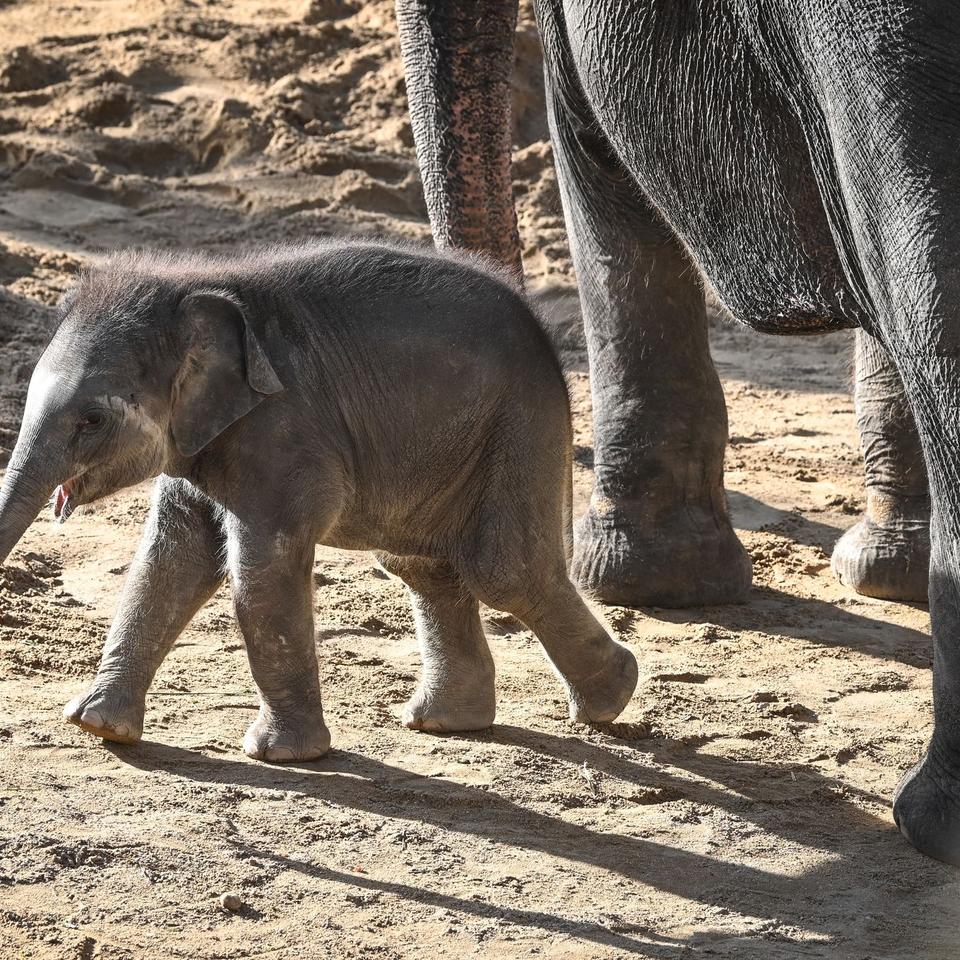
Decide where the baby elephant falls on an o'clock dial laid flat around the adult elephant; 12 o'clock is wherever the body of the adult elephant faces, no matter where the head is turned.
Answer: The baby elephant is roughly at 11 o'clock from the adult elephant.

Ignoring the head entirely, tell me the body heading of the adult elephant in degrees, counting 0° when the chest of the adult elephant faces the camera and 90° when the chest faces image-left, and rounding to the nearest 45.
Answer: approximately 135°

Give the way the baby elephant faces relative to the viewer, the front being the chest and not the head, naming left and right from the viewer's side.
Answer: facing to the left of the viewer

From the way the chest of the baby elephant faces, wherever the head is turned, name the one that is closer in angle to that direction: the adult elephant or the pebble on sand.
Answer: the pebble on sand

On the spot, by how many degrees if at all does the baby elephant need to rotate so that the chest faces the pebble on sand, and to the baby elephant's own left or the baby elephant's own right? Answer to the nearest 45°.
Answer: approximately 90° to the baby elephant's own left

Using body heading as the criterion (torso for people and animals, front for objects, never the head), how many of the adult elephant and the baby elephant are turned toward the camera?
0

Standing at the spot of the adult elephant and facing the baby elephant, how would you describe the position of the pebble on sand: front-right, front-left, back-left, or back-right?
front-left
